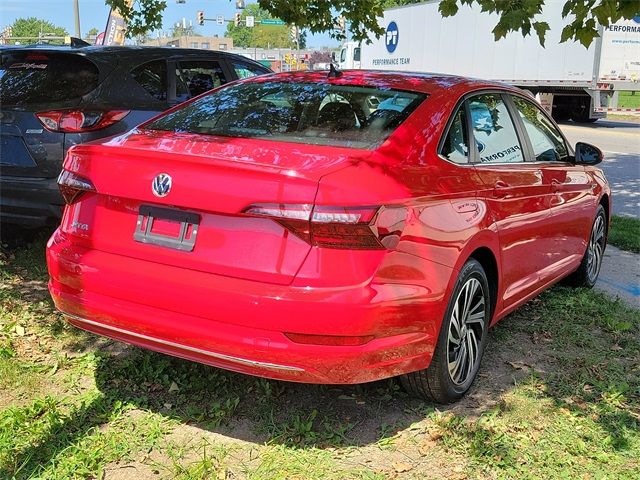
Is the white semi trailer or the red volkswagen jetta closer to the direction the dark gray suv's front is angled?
the white semi trailer

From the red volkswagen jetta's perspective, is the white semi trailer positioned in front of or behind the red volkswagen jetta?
in front

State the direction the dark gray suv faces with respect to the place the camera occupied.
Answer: facing away from the viewer and to the right of the viewer

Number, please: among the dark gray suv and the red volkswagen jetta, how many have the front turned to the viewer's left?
0

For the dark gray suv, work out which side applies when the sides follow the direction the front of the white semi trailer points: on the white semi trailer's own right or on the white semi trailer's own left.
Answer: on the white semi trailer's own left

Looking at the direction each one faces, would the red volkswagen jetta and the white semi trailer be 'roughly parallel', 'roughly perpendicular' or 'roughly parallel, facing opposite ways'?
roughly perpendicular

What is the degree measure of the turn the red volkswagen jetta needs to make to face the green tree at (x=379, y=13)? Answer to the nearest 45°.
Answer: approximately 45° to its left

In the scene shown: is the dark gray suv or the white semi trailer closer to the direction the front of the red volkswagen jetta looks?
the white semi trailer

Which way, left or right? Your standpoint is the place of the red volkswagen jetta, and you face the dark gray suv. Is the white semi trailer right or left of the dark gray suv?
right

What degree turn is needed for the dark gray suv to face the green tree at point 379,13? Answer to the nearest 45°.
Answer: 0° — it already faces it

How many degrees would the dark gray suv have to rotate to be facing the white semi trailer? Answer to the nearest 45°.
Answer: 0° — it already faces it

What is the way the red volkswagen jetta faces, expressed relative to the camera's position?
facing away from the viewer and to the right of the viewer

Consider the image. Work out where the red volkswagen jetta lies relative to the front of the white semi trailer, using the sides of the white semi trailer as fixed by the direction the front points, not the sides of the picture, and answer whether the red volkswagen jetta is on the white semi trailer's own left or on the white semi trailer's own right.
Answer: on the white semi trailer's own left

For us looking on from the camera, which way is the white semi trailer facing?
facing away from the viewer and to the left of the viewer
